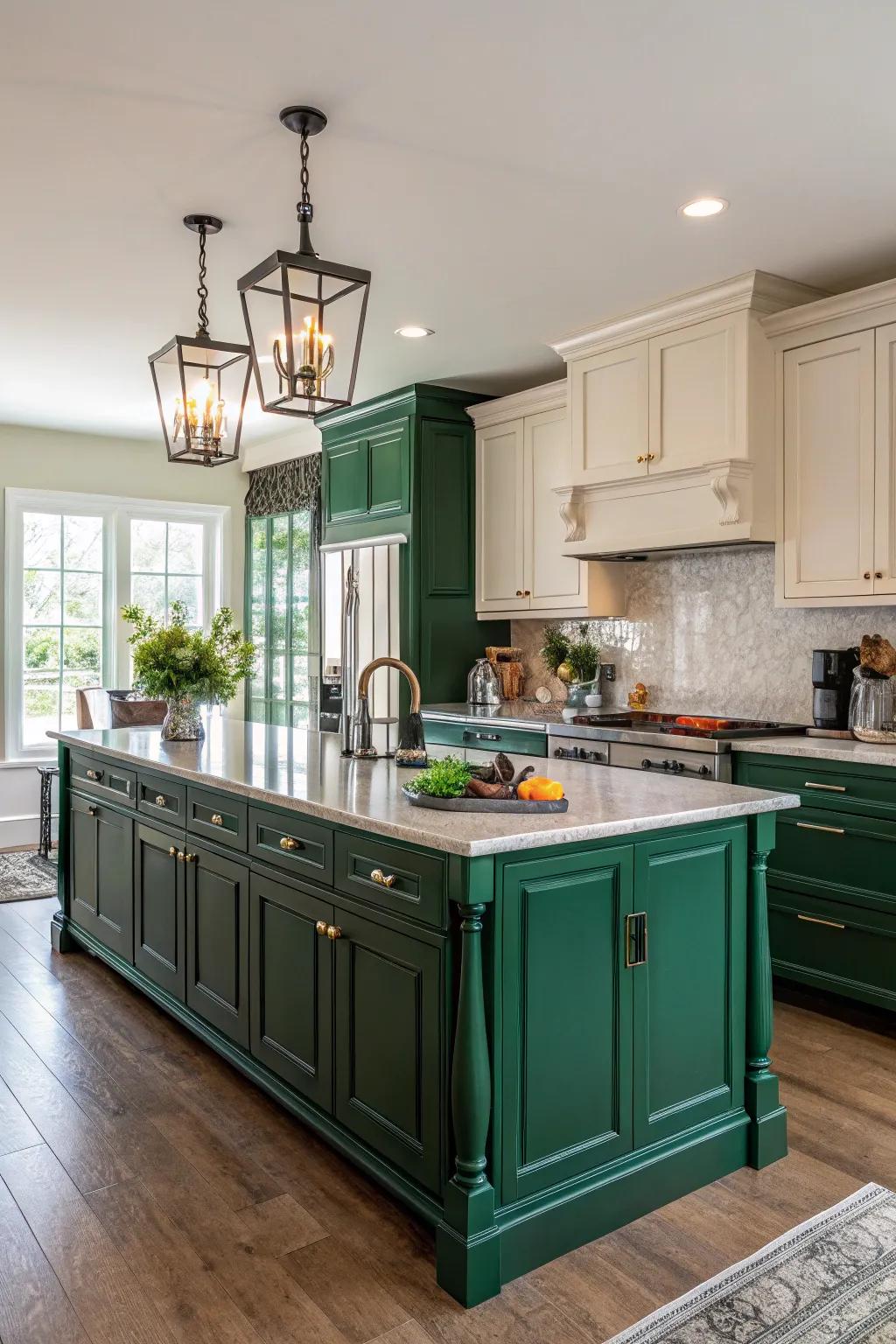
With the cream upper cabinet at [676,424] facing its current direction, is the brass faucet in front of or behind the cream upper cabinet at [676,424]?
in front

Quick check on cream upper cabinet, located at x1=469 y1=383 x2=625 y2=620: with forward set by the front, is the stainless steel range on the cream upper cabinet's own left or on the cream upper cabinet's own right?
on the cream upper cabinet's own left

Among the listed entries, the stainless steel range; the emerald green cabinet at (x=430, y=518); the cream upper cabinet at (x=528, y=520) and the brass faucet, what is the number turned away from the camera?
0

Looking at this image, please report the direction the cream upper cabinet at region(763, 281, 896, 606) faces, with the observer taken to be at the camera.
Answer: facing the viewer and to the left of the viewer

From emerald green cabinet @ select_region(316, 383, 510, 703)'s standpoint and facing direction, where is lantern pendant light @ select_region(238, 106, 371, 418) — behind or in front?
in front

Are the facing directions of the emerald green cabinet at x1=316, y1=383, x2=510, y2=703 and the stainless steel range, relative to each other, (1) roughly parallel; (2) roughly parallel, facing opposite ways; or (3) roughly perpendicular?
roughly parallel
